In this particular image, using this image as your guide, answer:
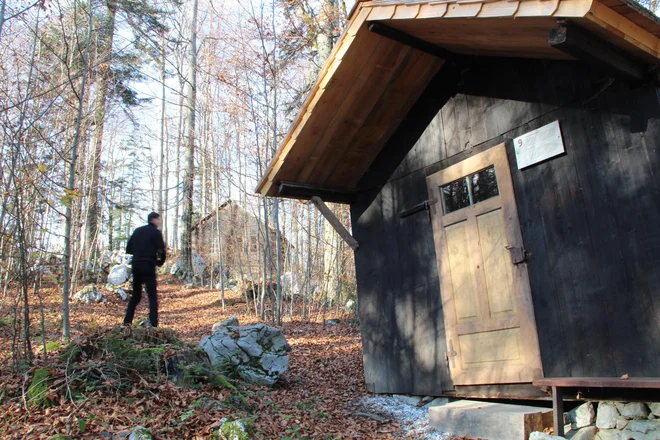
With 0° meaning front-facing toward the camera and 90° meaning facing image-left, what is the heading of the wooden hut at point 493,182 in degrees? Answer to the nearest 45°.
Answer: approximately 45°

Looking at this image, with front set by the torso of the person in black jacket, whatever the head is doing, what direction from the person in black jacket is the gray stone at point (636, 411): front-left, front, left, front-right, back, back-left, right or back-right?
right

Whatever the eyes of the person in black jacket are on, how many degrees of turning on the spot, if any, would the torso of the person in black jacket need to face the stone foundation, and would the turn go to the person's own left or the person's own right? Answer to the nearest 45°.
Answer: approximately 90° to the person's own right

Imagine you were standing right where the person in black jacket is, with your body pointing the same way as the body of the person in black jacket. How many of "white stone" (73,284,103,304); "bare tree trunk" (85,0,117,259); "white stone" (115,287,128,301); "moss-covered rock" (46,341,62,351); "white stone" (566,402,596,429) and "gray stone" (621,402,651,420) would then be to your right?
2

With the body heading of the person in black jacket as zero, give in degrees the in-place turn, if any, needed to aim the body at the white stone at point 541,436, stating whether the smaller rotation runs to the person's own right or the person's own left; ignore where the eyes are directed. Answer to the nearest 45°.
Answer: approximately 90° to the person's own right

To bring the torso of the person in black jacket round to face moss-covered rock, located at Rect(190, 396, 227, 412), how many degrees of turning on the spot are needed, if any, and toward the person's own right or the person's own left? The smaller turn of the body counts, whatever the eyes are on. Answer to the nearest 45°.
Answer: approximately 135° to the person's own right

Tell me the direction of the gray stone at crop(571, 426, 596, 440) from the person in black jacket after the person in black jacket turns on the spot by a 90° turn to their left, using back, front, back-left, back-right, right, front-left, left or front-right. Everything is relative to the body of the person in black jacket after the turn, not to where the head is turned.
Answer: back

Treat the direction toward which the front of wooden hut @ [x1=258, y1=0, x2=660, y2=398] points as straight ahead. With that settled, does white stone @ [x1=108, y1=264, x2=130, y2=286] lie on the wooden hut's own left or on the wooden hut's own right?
on the wooden hut's own right

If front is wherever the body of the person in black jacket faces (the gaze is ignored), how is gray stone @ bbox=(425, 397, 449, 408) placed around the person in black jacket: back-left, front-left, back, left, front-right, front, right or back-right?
right

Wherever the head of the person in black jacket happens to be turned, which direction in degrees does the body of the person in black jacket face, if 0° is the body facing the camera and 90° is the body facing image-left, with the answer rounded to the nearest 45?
approximately 225°

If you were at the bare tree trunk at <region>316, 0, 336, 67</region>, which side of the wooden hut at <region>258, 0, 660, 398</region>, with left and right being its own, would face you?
right

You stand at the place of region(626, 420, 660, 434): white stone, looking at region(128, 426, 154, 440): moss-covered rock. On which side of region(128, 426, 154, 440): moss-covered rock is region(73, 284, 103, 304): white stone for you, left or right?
right

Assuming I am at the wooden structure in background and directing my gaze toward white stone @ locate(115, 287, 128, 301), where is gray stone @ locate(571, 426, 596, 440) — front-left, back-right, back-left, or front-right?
front-left

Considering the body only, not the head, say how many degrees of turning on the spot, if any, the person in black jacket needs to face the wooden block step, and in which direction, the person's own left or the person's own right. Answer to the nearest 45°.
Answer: approximately 90° to the person's own right

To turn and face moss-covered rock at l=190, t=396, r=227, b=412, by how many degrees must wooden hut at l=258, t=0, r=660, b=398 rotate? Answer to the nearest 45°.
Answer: approximately 45° to its right
